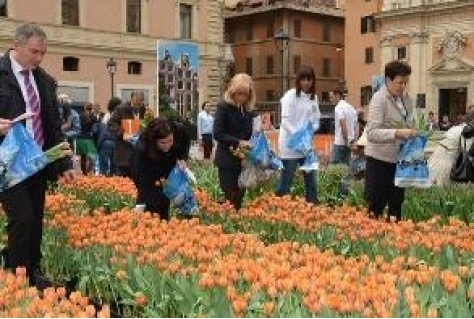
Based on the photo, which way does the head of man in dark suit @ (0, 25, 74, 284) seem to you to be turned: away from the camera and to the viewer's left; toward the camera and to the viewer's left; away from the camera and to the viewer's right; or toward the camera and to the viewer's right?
toward the camera and to the viewer's right

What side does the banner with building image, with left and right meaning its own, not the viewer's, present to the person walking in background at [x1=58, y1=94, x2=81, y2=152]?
right

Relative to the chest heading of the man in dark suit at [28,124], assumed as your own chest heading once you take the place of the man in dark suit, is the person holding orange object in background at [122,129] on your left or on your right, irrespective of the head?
on your left

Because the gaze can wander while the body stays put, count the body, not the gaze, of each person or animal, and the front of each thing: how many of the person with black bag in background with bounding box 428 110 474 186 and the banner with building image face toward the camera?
1
